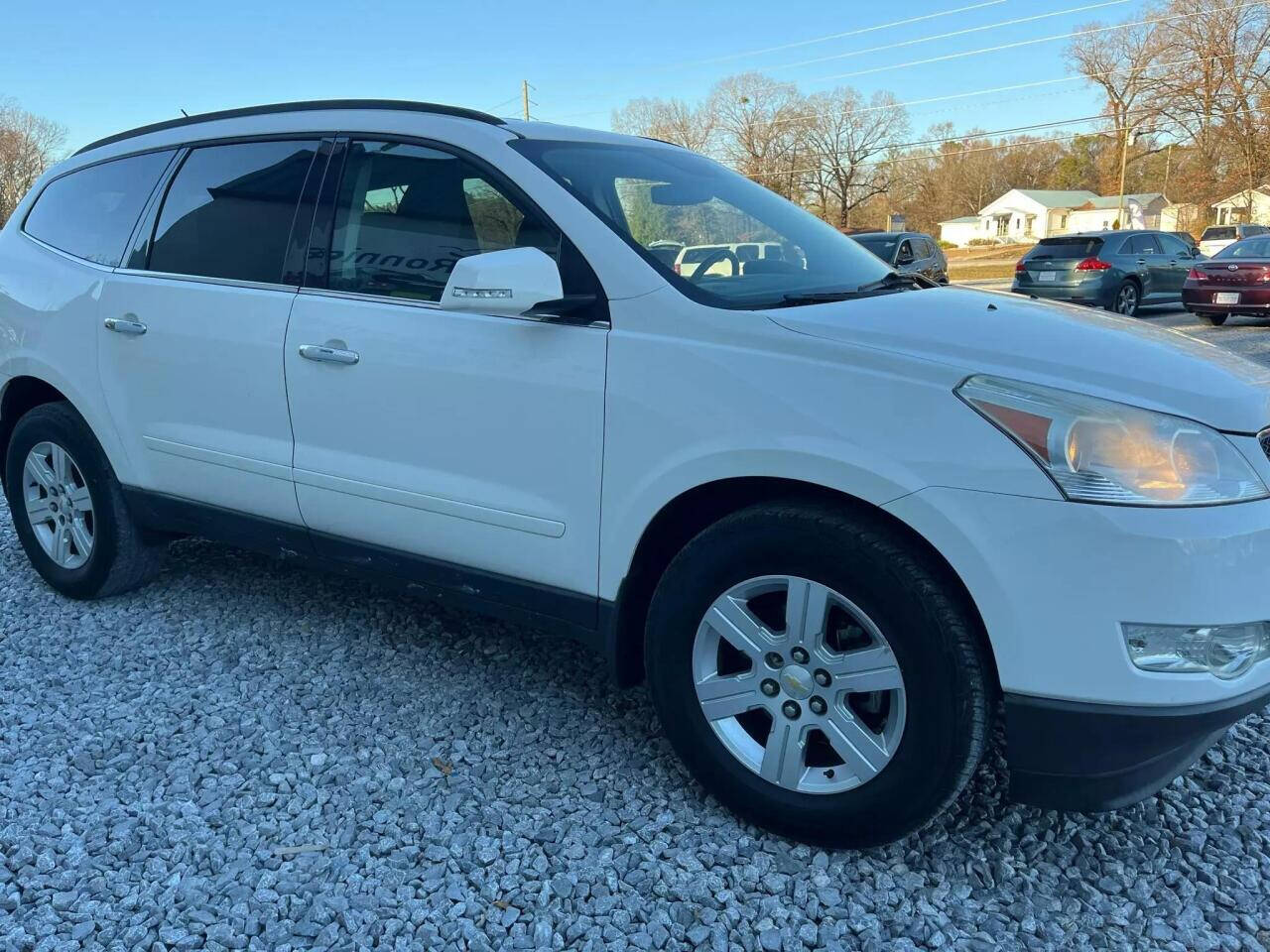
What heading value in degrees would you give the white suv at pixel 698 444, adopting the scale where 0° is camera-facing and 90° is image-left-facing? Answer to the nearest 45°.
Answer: approximately 315°

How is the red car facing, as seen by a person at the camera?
facing away from the viewer and to the right of the viewer

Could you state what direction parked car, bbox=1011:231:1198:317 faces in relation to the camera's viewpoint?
facing away from the viewer and to the right of the viewer

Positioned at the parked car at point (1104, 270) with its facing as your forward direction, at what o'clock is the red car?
The red car is roughly at 3 o'clock from the parked car.

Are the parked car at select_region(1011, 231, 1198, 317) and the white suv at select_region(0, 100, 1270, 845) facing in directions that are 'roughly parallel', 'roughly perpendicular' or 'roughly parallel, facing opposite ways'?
roughly perpendicular

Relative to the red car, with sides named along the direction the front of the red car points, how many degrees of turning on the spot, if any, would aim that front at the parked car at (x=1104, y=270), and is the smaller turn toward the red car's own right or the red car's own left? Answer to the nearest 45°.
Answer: approximately 90° to the red car's own left

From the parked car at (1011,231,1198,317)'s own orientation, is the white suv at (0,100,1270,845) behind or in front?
behind

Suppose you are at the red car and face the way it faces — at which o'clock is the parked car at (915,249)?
The parked car is roughly at 8 o'clock from the red car.

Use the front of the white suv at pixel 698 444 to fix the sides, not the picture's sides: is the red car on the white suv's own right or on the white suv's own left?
on the white suv's own left
